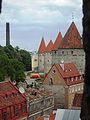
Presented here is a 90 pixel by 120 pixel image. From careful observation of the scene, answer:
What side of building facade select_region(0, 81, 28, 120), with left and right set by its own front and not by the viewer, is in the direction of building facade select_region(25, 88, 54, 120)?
left

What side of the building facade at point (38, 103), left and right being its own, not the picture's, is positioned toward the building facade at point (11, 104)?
right

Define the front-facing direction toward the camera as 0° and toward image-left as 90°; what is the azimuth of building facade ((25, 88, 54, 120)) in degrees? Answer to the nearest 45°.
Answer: approximately 315°

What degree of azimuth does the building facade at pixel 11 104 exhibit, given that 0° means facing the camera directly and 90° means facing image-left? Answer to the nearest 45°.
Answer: approximately 315°
